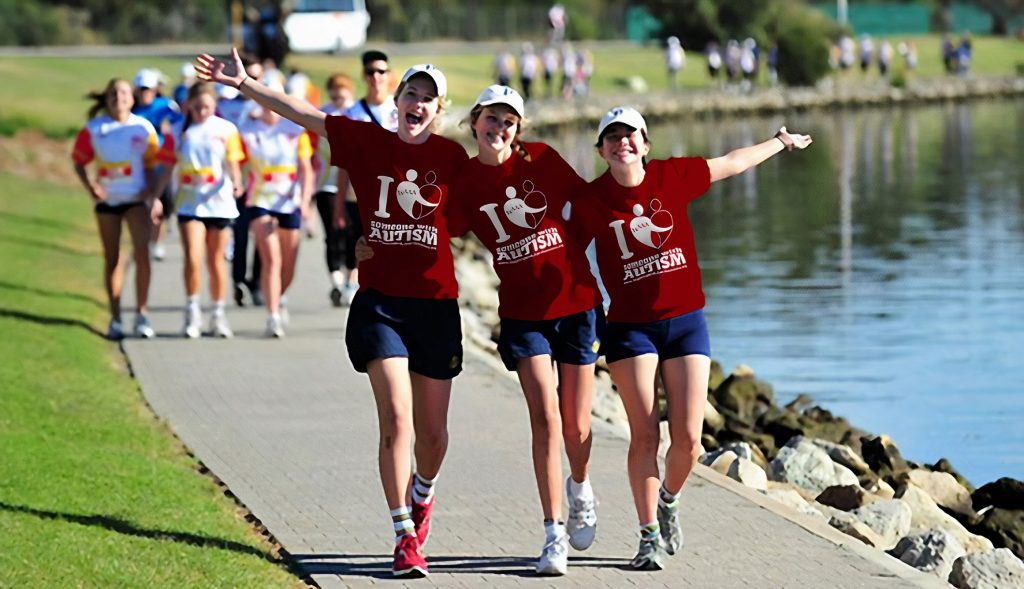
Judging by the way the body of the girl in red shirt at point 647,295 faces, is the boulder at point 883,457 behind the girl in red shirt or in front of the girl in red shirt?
behind

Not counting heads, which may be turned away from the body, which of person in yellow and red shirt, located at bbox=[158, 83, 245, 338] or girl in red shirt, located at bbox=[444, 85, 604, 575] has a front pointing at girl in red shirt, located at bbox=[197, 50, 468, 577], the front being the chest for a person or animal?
the person in yellow and red shirt

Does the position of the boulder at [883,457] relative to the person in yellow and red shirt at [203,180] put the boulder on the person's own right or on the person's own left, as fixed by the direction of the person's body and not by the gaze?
on the person's own left

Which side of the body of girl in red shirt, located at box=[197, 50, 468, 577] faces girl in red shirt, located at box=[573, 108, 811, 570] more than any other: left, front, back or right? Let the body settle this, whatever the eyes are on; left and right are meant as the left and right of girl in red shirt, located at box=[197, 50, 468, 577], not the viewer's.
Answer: left

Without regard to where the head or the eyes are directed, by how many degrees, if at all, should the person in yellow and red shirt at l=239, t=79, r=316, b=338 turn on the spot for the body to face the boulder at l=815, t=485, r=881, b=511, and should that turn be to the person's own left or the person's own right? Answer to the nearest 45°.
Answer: approximately 45° to the person's own left

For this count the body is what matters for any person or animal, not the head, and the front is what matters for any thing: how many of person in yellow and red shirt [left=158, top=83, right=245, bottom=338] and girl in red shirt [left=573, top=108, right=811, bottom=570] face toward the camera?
2

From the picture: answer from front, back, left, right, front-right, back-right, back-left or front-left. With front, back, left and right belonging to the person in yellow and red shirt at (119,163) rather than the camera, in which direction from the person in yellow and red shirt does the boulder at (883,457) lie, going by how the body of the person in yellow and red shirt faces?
front-left

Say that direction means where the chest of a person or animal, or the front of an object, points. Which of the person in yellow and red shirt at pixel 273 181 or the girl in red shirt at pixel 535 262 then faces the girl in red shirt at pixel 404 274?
the person in yellow and red shirt

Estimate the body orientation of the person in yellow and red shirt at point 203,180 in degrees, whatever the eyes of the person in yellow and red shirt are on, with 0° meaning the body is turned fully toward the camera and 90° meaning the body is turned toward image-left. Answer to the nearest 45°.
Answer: approximately 0°
